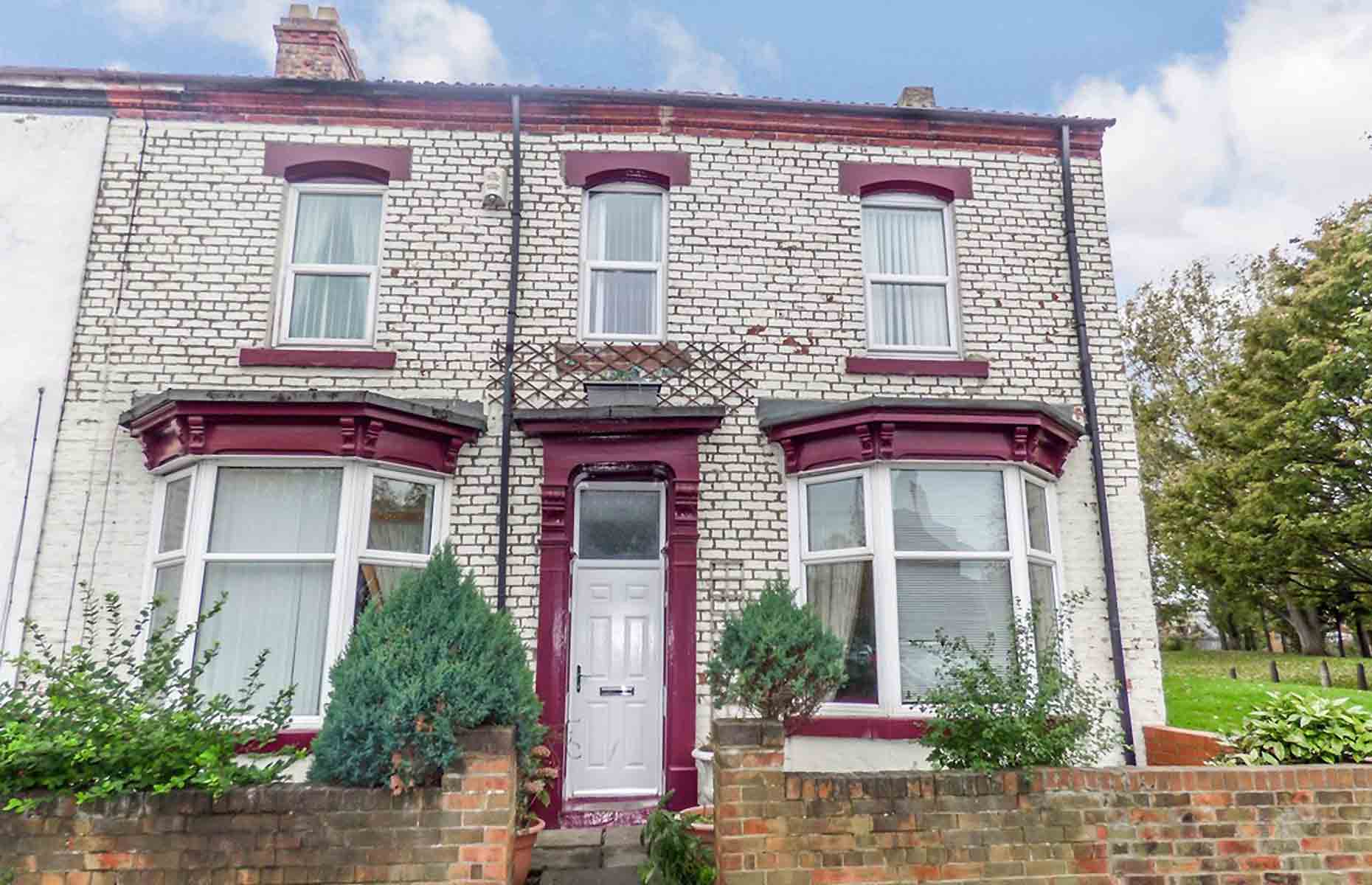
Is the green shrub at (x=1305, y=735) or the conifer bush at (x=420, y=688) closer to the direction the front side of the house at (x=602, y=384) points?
the conifer bush

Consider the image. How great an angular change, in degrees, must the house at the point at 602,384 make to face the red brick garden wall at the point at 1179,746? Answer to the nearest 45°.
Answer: approximately 90° to its left

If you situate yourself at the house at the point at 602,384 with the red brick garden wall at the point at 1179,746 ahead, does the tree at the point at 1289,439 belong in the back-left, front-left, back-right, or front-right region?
front-left

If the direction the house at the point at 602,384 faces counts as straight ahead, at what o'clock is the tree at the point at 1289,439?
The tree is roughly at 8 o'clock from the house.

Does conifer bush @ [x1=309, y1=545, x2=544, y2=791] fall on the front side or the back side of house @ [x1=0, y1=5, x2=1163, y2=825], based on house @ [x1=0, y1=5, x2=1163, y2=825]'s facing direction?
on the front side

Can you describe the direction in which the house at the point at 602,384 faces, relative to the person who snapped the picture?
facing the viewer
